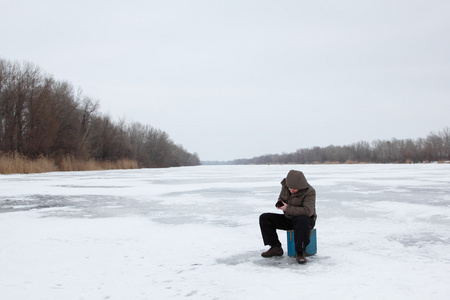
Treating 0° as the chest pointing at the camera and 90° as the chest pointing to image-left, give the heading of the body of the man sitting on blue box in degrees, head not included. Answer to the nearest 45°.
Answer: approximately 45°

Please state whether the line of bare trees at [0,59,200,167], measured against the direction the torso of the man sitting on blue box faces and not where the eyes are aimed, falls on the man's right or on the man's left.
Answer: on the man's right

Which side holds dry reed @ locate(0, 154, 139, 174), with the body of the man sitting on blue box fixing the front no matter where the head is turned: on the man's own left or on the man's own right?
on the man's own right
